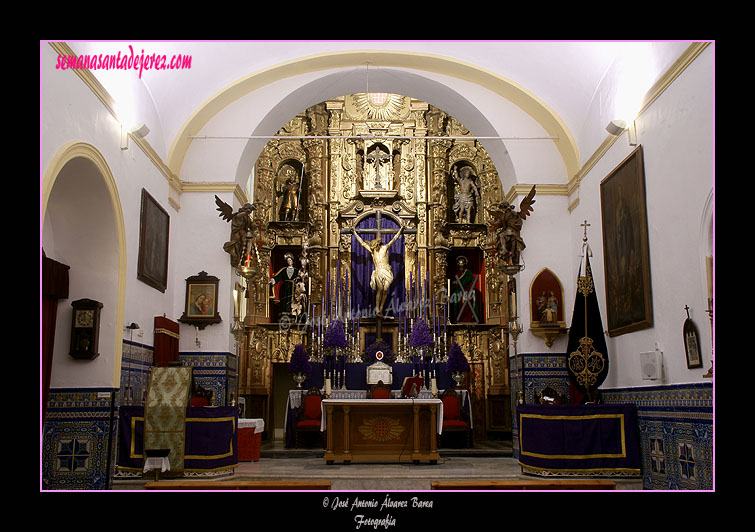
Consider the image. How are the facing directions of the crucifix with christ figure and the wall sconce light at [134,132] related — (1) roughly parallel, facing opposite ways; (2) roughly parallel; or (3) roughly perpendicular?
roughly perpendicular

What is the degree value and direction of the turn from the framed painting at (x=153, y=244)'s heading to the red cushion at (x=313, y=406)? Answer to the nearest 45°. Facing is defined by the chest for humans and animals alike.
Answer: approximately 90° to its left

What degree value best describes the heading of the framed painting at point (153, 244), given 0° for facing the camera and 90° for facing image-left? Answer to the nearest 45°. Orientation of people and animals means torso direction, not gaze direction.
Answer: approximately 315°

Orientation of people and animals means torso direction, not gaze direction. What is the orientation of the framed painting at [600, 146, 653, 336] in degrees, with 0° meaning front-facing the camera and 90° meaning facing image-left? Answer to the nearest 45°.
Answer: approximately 45°

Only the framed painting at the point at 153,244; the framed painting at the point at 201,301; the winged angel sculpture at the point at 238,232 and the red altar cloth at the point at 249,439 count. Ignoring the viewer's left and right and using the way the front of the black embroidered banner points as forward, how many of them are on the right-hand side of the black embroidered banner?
4
